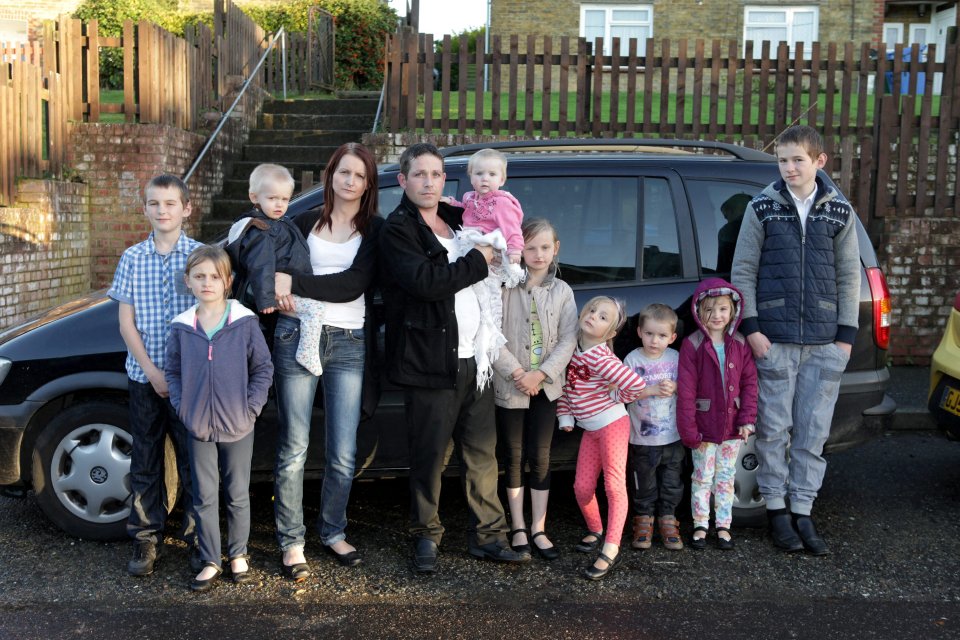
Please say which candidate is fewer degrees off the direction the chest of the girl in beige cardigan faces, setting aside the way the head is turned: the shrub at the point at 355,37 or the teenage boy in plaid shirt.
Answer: the teenage boy in plaid shirt

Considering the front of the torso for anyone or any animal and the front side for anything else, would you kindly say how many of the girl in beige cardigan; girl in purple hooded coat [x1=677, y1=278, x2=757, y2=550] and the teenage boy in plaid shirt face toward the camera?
3

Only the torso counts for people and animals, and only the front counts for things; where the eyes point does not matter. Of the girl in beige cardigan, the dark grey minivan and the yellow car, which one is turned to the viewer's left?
the dark grey minivan

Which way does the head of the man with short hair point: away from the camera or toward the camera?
toward the camera

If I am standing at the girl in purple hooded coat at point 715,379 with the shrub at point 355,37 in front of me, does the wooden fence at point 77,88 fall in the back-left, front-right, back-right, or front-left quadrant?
front-left

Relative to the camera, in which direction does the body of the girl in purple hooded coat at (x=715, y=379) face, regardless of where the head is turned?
toward the camera

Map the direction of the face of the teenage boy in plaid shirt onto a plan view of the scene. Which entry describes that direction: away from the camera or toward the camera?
toward the camera

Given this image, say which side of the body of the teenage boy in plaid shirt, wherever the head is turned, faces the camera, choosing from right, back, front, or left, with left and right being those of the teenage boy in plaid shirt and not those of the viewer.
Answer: front

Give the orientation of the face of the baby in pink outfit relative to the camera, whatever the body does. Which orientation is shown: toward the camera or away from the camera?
toward the camera

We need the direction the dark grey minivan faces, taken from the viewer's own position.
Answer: facing to the left of the viewer

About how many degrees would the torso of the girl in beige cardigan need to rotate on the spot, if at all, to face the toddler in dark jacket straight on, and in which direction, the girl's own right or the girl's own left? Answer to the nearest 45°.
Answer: approximately 90° to the girl's own right

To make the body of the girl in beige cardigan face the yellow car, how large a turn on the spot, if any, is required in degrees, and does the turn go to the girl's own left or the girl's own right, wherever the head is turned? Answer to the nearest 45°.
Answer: approximately 135° to the girl's own left
